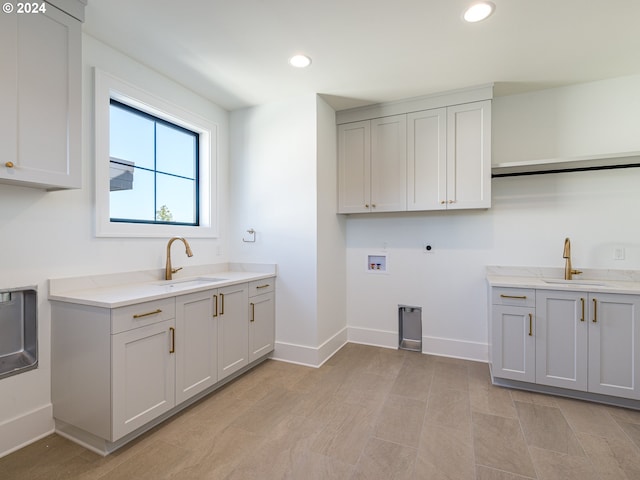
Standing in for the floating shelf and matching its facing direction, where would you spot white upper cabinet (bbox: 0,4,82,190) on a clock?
The white upper cabinet is roughly at 1 o'clock from the floating shelf.

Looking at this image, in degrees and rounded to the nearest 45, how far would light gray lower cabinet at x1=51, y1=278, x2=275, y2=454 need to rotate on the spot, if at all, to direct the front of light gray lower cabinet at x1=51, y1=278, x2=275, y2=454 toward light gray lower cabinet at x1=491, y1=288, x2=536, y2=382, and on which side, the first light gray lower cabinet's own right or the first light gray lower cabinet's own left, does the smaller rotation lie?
approximately 45° to the first light gray lower cabinet's own left

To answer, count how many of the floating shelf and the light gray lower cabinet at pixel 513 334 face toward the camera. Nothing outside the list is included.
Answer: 2

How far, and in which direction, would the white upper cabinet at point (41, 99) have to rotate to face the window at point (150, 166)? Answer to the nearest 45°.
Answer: approximately 90° to its left

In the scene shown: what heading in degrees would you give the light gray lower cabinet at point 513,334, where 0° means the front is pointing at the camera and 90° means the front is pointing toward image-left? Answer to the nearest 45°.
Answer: approximately 0°

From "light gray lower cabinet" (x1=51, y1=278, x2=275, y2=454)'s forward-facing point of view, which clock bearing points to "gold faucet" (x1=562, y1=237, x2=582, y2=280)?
The gold faucet is roughly at 11 o'clock from the light gray lower cabinet.

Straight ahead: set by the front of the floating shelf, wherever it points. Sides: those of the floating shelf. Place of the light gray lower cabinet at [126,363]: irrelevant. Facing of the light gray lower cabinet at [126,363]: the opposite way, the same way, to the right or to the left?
to the left
